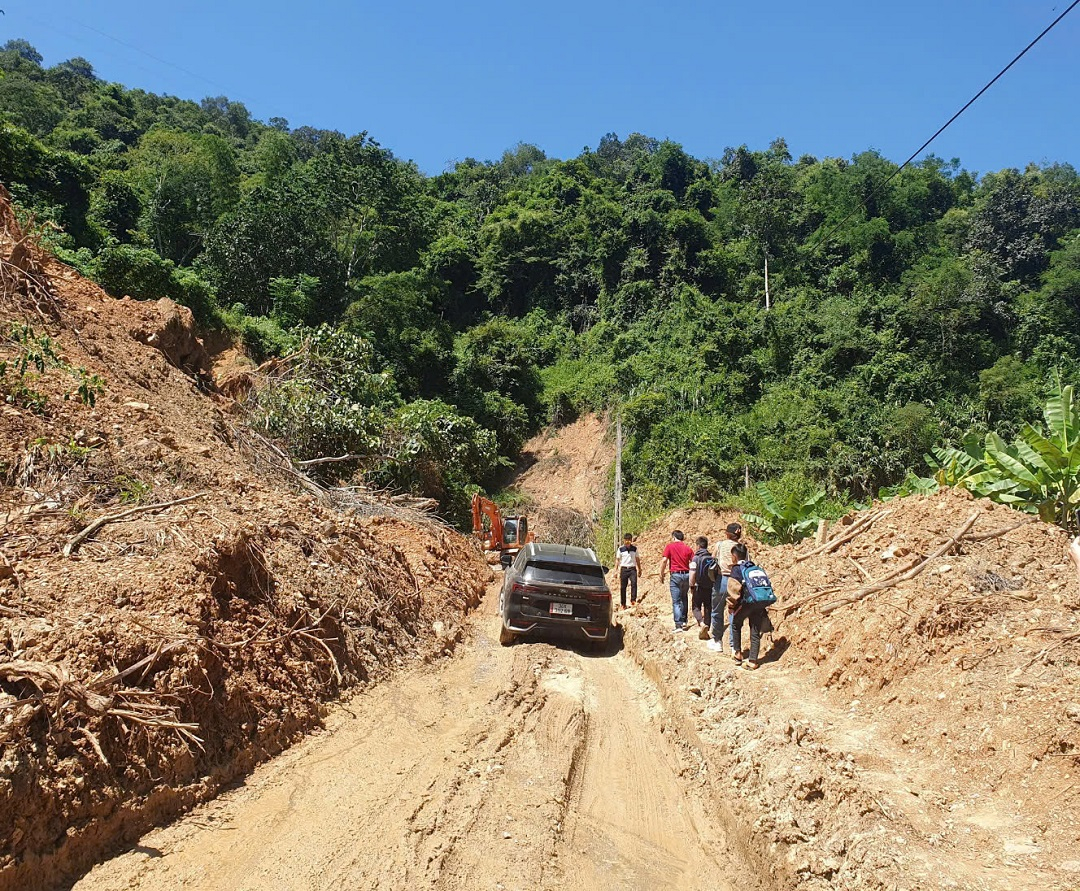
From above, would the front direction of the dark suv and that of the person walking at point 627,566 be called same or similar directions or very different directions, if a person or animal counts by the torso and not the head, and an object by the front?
very different directions

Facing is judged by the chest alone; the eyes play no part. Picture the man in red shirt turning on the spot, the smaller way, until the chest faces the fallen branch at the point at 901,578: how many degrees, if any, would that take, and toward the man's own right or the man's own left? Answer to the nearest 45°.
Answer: approximately 135° to the man's own right

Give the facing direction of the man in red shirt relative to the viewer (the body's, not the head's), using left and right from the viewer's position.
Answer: facing away from the viewer

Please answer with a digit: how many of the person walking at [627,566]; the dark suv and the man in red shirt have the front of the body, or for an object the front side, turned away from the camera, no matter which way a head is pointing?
2

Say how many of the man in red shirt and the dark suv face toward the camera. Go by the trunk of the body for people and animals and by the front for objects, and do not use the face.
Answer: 0

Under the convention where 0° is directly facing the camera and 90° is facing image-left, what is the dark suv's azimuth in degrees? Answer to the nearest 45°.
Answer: approximately 180°

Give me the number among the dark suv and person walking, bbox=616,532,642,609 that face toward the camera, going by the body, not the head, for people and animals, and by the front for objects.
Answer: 1
